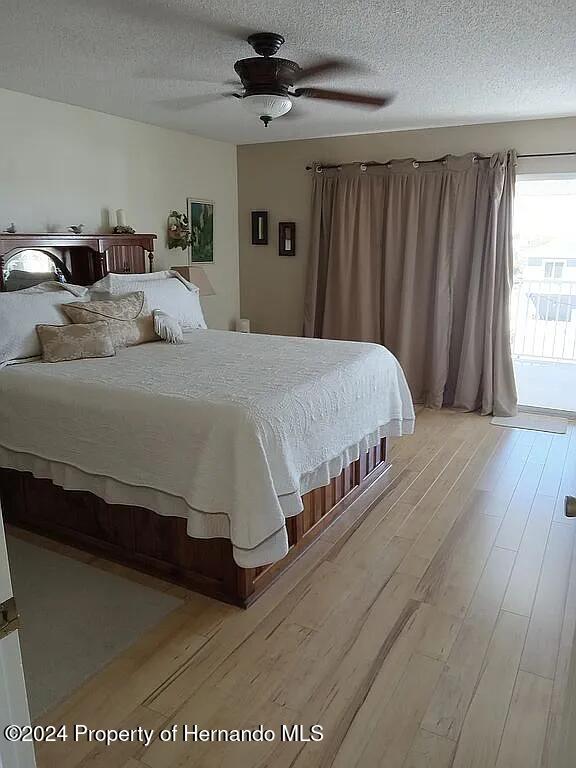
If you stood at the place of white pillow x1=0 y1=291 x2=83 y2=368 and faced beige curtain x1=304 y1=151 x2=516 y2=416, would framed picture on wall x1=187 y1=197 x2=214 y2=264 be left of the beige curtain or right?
left

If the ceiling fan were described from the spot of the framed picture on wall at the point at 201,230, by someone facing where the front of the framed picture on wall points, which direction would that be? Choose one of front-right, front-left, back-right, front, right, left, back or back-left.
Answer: front-right

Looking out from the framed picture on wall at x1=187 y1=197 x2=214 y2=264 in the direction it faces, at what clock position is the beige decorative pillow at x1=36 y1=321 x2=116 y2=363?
The beige decorative pillow is roughly at 2 o'clock from the framed picture on wall.

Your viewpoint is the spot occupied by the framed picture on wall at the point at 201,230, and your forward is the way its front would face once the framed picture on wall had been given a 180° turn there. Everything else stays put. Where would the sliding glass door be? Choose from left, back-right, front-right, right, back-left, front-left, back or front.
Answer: back-right

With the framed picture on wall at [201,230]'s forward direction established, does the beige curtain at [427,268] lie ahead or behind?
ahead

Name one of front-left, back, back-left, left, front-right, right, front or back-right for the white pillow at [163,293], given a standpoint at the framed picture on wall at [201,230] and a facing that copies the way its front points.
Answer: front-right

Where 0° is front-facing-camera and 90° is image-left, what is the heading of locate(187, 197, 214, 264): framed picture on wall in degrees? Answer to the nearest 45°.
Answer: approximately 315°

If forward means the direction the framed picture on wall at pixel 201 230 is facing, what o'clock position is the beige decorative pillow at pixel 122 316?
The beige decorative pillow is roughly at 2 o'clock from the framed picture on wall.

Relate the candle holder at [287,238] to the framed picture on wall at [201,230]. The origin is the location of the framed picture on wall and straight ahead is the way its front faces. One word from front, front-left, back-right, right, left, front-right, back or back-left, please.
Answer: front-left

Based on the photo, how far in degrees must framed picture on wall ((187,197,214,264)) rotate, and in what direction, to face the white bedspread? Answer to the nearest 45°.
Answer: approximately 45° to its right

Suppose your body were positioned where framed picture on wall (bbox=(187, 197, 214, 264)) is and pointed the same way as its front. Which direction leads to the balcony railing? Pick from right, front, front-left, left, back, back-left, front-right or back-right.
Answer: front-left
